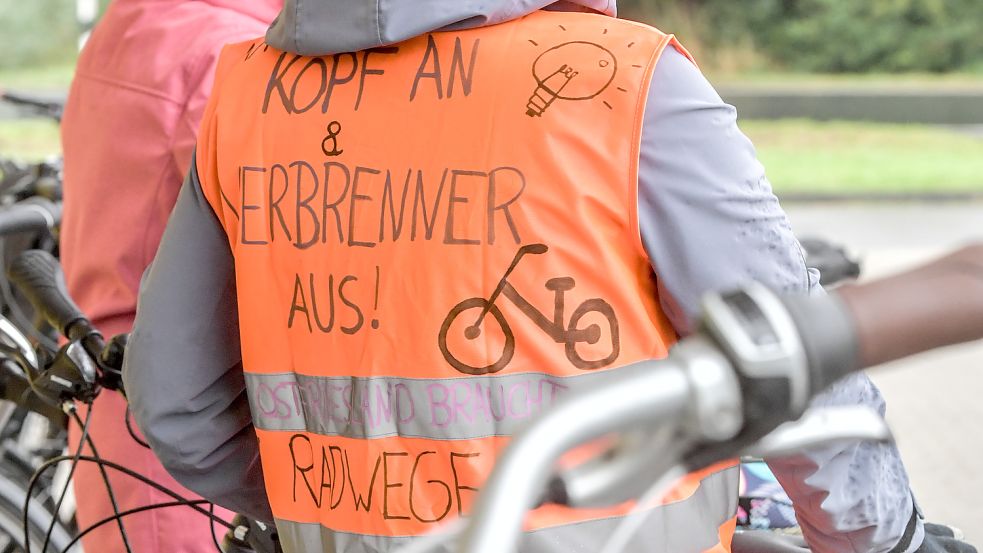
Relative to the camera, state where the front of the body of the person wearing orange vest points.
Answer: away from the camera

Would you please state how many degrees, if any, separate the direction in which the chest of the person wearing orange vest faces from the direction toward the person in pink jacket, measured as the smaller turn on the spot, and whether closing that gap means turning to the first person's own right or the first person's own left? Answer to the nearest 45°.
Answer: approximately 45° to the first person's own left
